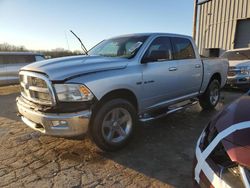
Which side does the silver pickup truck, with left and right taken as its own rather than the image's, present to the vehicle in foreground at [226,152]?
left

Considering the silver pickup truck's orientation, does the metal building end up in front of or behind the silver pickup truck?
behind

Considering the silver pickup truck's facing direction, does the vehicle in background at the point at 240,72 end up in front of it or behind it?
behind

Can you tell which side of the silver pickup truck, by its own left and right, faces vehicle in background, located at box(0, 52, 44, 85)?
right

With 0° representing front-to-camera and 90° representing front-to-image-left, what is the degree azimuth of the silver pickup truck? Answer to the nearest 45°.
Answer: approximately 45°
